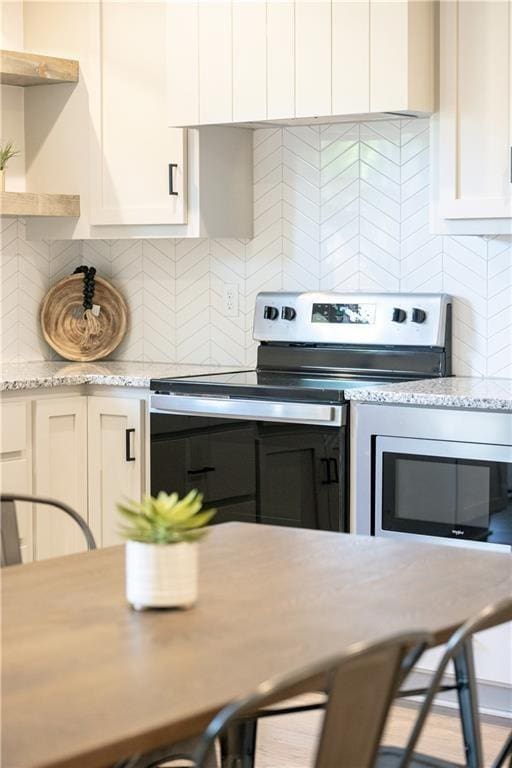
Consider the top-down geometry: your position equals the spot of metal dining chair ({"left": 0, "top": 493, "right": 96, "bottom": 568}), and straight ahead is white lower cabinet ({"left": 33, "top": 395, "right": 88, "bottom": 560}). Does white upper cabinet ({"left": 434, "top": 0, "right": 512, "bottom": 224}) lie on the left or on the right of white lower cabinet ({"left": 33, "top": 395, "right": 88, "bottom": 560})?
right

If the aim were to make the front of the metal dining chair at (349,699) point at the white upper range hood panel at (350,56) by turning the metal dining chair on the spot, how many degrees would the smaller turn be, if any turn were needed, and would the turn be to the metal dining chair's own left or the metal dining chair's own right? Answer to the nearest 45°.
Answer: approximately 45° to the metal dining chair's own right

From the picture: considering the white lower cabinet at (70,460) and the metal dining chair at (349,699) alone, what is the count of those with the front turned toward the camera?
1

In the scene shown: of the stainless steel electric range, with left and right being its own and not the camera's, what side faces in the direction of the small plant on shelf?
right

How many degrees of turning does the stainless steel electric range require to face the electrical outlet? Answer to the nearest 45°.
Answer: approximately 135° to its right

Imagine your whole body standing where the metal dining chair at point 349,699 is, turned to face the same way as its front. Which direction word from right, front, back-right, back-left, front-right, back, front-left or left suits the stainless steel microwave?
front-right

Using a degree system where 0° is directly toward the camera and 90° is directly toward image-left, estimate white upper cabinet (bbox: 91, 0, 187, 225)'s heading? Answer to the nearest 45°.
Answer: approximately 45°

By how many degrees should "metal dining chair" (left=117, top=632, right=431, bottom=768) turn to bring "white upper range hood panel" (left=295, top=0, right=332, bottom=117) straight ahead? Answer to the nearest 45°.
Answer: approximately 45° to its right
